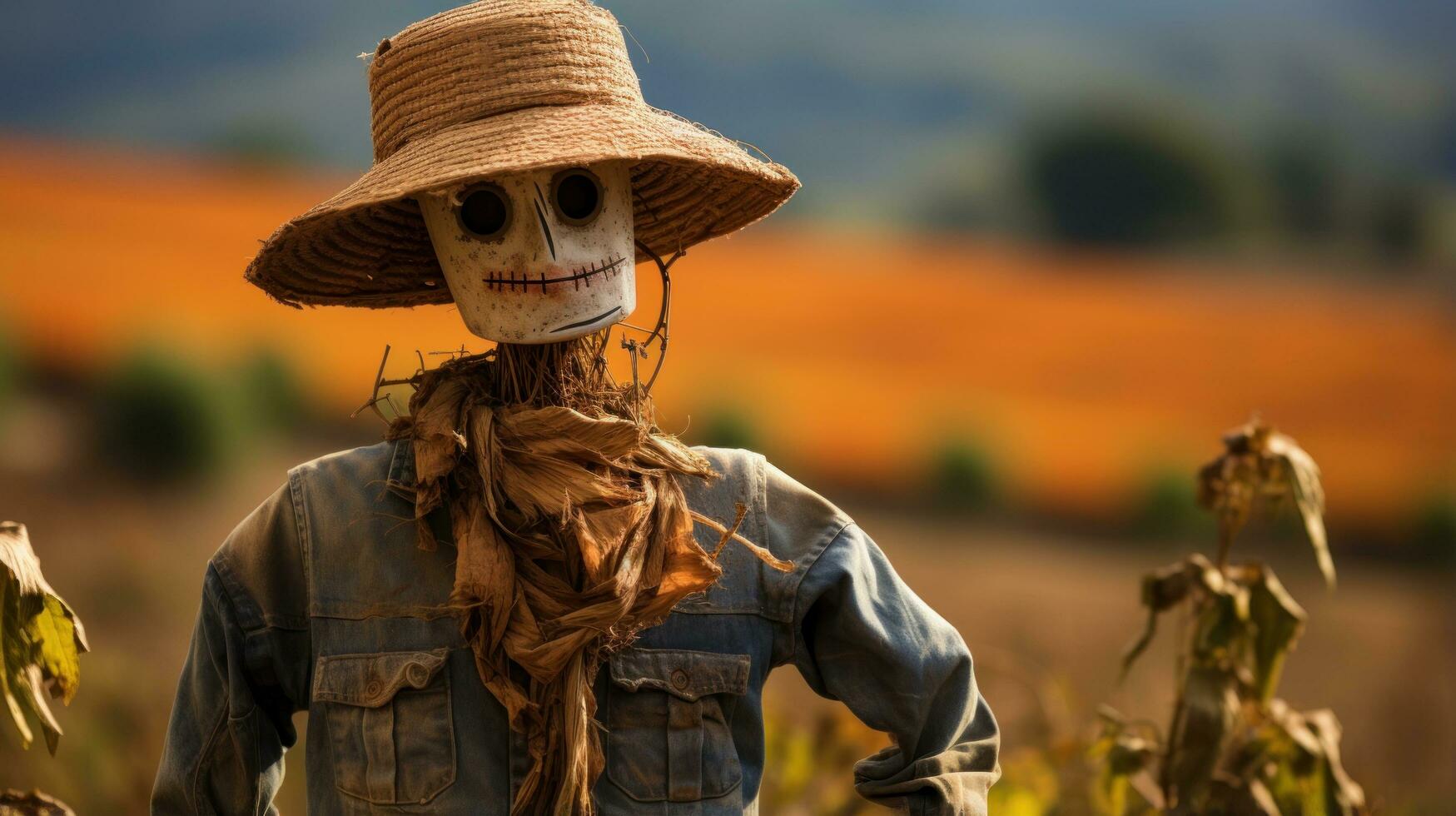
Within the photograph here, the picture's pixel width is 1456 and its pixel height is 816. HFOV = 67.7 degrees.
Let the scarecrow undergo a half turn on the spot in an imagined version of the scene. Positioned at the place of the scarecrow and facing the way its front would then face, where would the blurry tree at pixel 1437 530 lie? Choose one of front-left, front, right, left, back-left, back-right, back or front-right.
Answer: front-right

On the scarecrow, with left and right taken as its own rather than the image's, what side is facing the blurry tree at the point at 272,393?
back

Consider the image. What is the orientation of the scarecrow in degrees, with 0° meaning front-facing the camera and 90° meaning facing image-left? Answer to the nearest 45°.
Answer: approximately 0°

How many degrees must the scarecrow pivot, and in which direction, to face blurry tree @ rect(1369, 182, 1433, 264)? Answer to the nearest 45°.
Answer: approximately 135° to its left

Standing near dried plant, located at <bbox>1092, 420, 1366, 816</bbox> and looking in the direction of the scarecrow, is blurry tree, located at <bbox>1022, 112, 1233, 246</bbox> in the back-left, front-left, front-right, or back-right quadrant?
back-right

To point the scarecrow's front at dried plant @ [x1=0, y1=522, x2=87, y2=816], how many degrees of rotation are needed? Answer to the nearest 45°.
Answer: approximately 90° to its right

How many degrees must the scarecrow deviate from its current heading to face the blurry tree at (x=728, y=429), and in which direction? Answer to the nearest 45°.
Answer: approximately 180°

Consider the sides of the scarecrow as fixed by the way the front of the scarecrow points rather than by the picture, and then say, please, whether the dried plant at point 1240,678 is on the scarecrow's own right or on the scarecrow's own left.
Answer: on the scarecrow's own left

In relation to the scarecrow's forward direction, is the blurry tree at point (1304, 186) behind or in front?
behind

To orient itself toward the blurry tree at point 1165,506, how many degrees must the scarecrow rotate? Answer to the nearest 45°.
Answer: approximately 135° to its left
